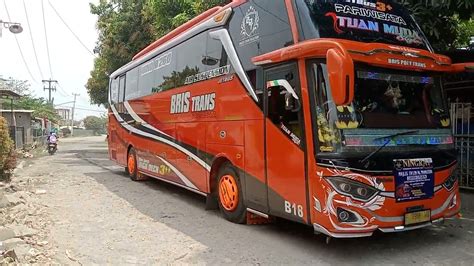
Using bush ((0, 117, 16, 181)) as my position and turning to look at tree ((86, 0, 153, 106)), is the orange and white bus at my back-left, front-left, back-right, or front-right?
back-right

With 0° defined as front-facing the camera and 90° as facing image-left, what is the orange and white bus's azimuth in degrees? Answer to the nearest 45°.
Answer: approximately 315°

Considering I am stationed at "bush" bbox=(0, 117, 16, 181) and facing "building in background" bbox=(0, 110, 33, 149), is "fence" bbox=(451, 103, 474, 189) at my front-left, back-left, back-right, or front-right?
back-right

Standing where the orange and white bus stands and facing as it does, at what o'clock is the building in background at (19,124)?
The building in background is roughly at 6 o'clock from the orange and white bus.

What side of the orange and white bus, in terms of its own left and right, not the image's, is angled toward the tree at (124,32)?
back

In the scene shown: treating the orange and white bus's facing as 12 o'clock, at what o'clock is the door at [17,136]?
The door is roughly at 6 o'clock from the orange and white bus.

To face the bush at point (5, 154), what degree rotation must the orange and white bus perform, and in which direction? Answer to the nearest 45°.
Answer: approximately 180°

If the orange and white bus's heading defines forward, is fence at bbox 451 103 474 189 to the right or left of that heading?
on its left
